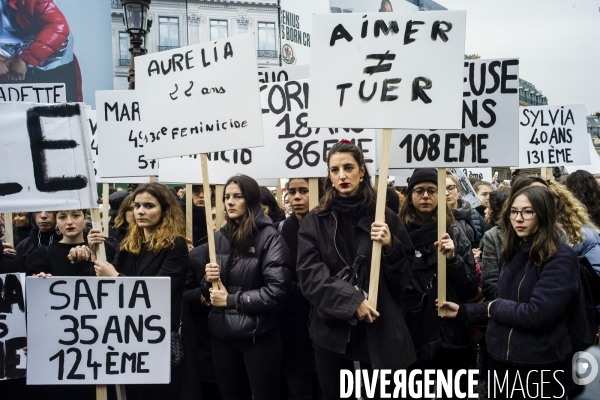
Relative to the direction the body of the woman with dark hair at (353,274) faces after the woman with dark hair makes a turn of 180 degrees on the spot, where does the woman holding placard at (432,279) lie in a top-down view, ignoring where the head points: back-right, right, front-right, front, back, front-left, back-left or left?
front-right

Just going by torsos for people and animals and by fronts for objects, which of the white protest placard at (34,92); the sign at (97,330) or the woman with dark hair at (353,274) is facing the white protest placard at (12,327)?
the white protest placard at (34,92)

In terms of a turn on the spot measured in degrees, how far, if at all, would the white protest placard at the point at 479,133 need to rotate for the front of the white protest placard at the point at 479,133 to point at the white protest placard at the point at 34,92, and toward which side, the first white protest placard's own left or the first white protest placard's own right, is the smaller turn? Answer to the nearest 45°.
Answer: approximately 90° to the first white protest placard's own right

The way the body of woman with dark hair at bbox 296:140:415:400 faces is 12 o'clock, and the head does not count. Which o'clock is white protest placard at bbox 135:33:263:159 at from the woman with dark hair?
The white protest placard is roughly at 4 o'clock from the woman with dark hair.

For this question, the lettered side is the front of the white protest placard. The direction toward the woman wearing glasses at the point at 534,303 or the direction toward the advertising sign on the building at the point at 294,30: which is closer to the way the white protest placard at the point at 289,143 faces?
the woman wearing glasses

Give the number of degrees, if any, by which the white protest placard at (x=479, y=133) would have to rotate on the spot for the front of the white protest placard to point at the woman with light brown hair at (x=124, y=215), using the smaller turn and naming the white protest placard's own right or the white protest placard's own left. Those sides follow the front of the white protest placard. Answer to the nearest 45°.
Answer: approximately 90° to the white protest placard's own right

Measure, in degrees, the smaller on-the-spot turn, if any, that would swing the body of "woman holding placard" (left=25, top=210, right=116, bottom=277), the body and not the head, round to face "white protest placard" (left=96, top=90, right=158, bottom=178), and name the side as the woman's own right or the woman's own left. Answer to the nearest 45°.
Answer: approximately 180°

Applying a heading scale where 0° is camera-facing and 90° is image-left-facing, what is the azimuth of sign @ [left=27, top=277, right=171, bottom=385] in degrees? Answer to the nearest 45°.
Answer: approximately 0°
